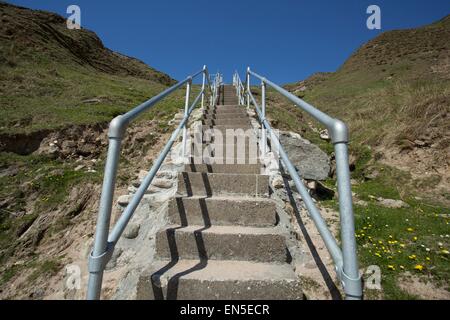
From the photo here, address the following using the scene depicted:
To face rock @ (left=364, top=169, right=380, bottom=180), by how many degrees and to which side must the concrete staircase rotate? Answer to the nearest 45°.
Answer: approximately 135° to its left

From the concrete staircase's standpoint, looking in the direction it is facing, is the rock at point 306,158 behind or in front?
behind

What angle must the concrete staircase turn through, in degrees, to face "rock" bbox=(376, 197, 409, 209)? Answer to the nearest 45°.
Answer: approximately 135° to its left

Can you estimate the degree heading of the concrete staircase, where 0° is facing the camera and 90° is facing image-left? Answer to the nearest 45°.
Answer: approximately 0°

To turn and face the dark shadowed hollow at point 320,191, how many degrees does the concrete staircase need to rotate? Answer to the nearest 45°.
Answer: approximately 135° to its left

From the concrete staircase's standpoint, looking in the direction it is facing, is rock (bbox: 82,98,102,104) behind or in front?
behind
